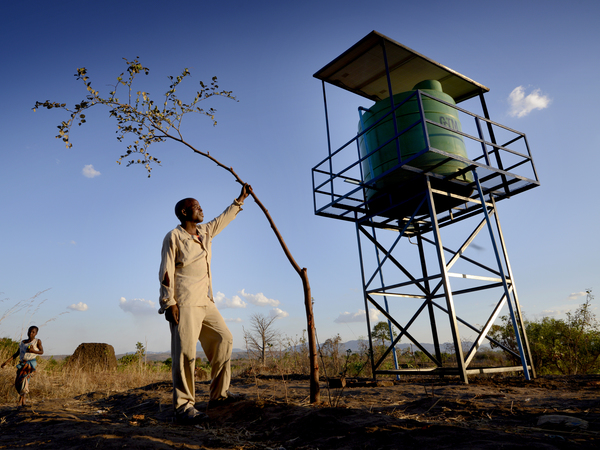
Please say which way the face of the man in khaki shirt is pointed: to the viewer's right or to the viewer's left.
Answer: to the viewer's right

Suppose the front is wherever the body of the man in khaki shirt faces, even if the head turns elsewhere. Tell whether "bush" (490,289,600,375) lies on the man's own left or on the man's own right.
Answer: on the man's own left

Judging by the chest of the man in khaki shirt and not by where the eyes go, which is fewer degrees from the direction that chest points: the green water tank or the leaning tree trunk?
the leaning tree trunk

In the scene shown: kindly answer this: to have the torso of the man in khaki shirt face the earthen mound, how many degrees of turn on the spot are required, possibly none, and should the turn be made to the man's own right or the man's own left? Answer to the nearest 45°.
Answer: approximately 135° to the man's own left

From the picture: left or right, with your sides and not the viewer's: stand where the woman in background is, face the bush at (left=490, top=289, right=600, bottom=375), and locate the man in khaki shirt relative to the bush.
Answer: right

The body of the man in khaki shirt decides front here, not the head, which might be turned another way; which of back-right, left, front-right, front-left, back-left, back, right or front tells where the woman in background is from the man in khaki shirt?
back

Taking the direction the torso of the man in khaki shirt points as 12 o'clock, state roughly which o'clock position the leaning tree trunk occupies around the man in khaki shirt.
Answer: The leaning tree trunk is roughly at 11 o'clock from the man in khaki shirt.

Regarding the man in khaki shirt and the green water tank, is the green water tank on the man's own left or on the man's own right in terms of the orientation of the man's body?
on the man's own left

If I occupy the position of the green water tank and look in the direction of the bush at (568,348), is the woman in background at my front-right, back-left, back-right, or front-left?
back-left

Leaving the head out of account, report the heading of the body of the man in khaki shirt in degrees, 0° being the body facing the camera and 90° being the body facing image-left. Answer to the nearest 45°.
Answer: approximately 315°
